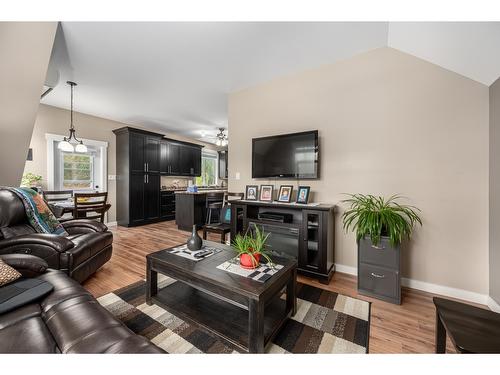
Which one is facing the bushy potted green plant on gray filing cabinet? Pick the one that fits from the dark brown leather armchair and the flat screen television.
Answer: the dark brown leather armchair

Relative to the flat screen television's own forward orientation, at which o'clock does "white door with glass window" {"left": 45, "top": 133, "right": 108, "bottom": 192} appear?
The white door with glass window is roughly at 2 o'clock from the flat screen television.

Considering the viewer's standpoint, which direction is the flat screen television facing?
facing the viewer and to the left of the viewer

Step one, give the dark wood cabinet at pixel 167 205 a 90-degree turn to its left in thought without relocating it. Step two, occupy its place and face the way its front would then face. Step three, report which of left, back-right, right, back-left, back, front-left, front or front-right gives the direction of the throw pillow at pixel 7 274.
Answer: back-right

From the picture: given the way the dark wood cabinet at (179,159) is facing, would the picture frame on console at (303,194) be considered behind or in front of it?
in front

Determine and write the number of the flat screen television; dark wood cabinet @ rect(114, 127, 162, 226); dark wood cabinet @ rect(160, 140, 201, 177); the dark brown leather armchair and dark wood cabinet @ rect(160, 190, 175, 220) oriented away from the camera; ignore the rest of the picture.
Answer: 0

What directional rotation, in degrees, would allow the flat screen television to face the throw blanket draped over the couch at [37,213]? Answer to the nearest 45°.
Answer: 0° — it already faces it

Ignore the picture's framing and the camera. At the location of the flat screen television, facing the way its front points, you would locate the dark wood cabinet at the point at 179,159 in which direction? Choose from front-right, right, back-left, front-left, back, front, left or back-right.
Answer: right

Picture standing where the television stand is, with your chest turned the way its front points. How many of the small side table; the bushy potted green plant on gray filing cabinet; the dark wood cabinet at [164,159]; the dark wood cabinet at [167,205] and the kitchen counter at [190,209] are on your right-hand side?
3

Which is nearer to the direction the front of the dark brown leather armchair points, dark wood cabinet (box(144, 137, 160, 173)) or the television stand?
the television stand

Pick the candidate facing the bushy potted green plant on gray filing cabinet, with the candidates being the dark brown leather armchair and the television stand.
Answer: the dark brown leather armchair

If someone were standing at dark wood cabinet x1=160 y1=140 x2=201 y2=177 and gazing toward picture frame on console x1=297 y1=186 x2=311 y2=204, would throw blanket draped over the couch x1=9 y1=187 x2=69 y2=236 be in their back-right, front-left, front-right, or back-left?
front-right

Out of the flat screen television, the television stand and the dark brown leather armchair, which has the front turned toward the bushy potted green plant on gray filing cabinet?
the dark brown leather armchair

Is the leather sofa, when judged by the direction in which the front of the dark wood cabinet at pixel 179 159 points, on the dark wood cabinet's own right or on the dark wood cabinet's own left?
on the dark wood cabinet's own right

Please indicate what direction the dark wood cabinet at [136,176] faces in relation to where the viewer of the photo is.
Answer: facing the viewer and to the right of the viewer

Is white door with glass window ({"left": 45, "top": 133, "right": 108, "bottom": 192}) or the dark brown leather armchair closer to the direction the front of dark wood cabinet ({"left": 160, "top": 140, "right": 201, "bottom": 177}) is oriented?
the dark brown leather armchair
